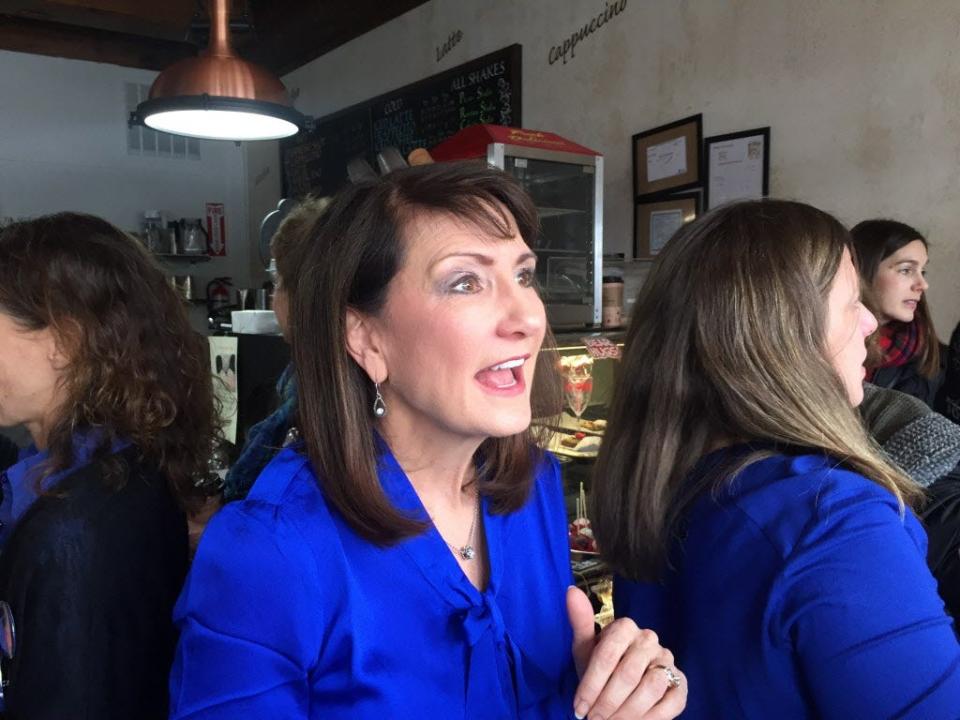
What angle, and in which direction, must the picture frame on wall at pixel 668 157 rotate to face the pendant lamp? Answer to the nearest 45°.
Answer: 0° — it already faces it

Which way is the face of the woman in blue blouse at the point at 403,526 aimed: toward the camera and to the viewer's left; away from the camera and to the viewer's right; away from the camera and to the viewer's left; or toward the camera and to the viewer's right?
toward the camera and to the viewer's right

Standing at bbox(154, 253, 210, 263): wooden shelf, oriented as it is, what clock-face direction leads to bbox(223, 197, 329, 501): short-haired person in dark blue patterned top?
The short-haired person in dark blue patterned top is roughly at 12 o'clock from the wooden shelf.

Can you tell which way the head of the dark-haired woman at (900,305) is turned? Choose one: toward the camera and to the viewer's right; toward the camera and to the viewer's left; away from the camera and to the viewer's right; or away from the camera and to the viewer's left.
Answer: toward the camera and to the viewer's right

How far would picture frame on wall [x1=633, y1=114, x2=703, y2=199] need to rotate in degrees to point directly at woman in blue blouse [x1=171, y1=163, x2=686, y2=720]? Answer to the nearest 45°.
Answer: approximately 45° to its left

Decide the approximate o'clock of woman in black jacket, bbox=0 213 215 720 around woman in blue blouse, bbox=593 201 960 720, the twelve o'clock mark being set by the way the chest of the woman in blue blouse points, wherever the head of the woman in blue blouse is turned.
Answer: The woman in black jacket is roughly at 7 o'clock from the woman in blue blouse.

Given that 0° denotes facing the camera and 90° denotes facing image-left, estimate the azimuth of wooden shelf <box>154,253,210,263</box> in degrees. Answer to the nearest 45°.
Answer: approximately 0°

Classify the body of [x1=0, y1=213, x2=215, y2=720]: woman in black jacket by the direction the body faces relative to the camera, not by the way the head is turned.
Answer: to the viewer's left

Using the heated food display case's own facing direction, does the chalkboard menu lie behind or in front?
behind

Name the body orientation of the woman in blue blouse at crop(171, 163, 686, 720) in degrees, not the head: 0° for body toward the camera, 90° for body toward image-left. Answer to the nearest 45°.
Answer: approximately 315°

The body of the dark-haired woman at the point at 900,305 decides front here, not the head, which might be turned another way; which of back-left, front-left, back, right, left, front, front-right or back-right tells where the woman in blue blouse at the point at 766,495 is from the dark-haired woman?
front-right

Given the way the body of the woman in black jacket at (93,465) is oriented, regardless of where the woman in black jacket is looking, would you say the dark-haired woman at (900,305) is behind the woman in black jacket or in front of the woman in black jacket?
behind

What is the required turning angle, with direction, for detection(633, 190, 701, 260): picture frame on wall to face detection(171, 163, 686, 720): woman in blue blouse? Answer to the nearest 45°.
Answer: approximately 45° to its left

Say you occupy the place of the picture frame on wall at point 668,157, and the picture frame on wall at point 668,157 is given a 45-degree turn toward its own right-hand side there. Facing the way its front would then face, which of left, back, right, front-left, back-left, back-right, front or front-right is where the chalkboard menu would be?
front-right

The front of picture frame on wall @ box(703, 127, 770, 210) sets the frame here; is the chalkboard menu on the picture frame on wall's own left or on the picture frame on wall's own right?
on the picture frame on wall's own right
